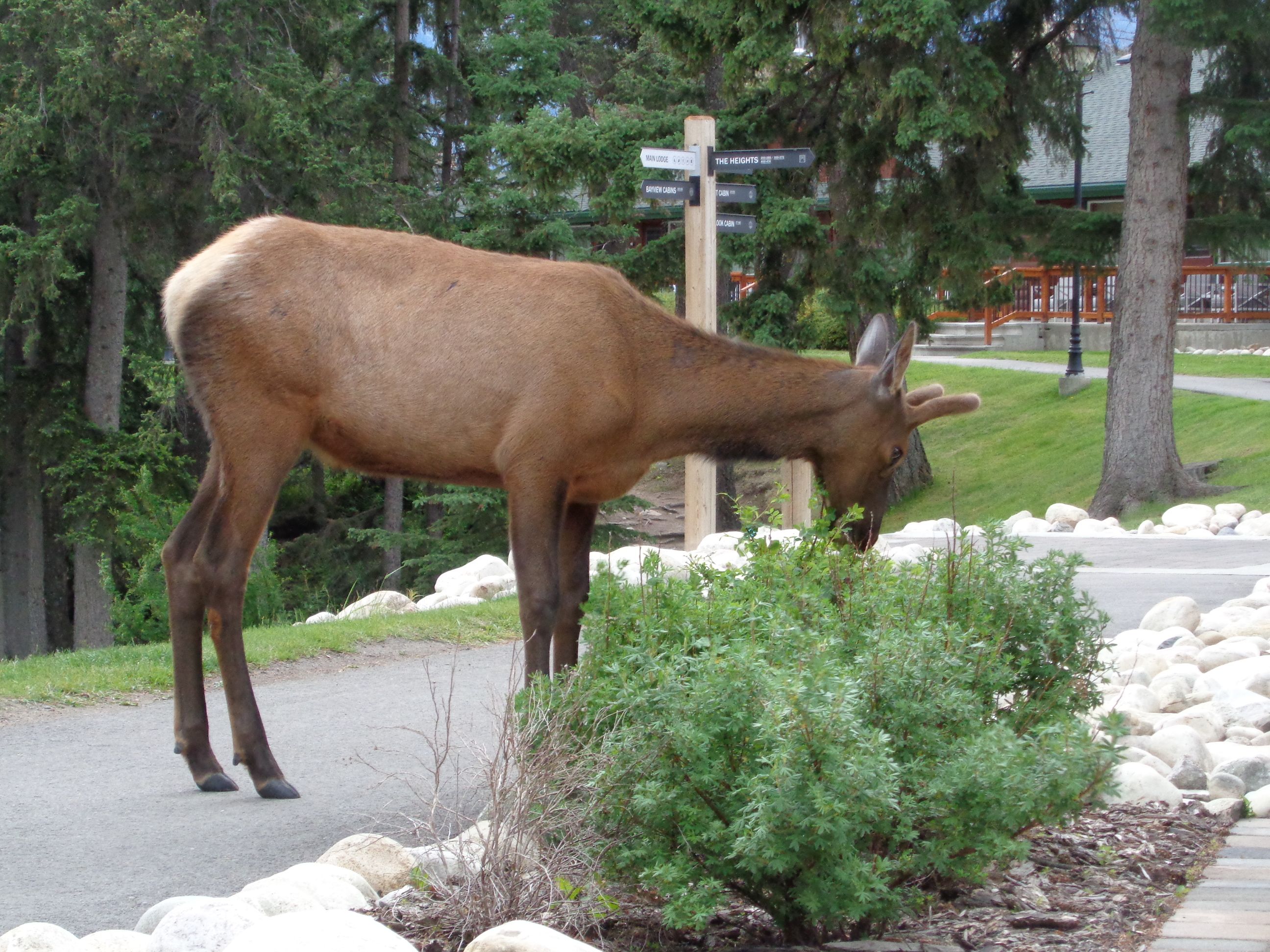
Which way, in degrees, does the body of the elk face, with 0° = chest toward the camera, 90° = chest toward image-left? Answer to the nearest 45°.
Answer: approximately 270°

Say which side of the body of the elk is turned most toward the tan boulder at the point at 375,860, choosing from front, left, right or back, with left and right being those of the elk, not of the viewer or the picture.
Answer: right

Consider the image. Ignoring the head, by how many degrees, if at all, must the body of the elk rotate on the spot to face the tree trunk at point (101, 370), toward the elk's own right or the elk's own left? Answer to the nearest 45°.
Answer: approximately 90° to the elk's own left
